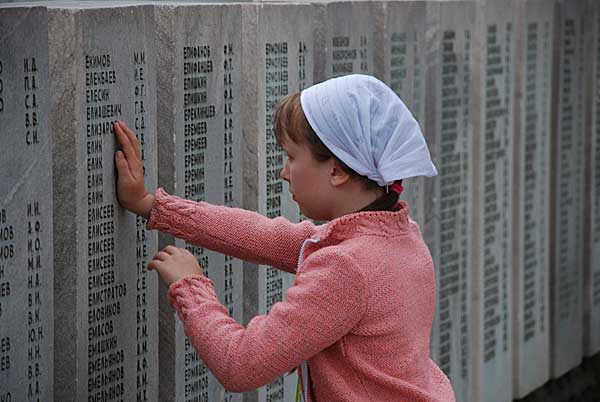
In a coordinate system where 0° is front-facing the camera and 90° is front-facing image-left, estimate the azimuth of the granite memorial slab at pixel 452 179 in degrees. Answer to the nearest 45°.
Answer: approximately 315°

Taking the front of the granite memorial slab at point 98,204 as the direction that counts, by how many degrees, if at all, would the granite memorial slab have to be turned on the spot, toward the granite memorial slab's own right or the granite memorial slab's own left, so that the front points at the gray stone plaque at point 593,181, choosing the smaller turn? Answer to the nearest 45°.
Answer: approximately 90° to the granite memorial slab's own left

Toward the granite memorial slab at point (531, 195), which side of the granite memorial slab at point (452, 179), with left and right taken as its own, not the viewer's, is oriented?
left

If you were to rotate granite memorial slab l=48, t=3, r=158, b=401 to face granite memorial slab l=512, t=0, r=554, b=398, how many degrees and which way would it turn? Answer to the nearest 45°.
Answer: approximately 90° to its left

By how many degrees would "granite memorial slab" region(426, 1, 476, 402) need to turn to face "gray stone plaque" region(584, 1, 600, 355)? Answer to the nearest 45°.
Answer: approximately 90° to its left

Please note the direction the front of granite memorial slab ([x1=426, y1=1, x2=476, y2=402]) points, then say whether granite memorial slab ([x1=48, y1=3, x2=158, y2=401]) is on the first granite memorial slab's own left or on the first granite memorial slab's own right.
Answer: on the first granite memorial slab's own right

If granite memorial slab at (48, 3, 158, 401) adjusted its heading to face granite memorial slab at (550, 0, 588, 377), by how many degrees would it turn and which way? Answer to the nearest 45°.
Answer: approximately 90° to its left

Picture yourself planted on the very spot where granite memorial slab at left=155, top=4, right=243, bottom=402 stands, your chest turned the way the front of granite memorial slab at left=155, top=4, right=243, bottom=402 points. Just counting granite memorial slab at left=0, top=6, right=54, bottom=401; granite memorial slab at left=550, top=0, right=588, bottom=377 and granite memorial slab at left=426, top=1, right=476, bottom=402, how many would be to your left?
2

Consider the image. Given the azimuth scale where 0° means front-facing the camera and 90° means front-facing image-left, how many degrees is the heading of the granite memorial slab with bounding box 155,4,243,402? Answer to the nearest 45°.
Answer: approximately 315°

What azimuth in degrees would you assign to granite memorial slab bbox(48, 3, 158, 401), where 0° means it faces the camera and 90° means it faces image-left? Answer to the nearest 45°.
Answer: approximately 315°

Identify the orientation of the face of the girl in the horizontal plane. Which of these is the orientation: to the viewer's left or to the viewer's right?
to the viewer's left
